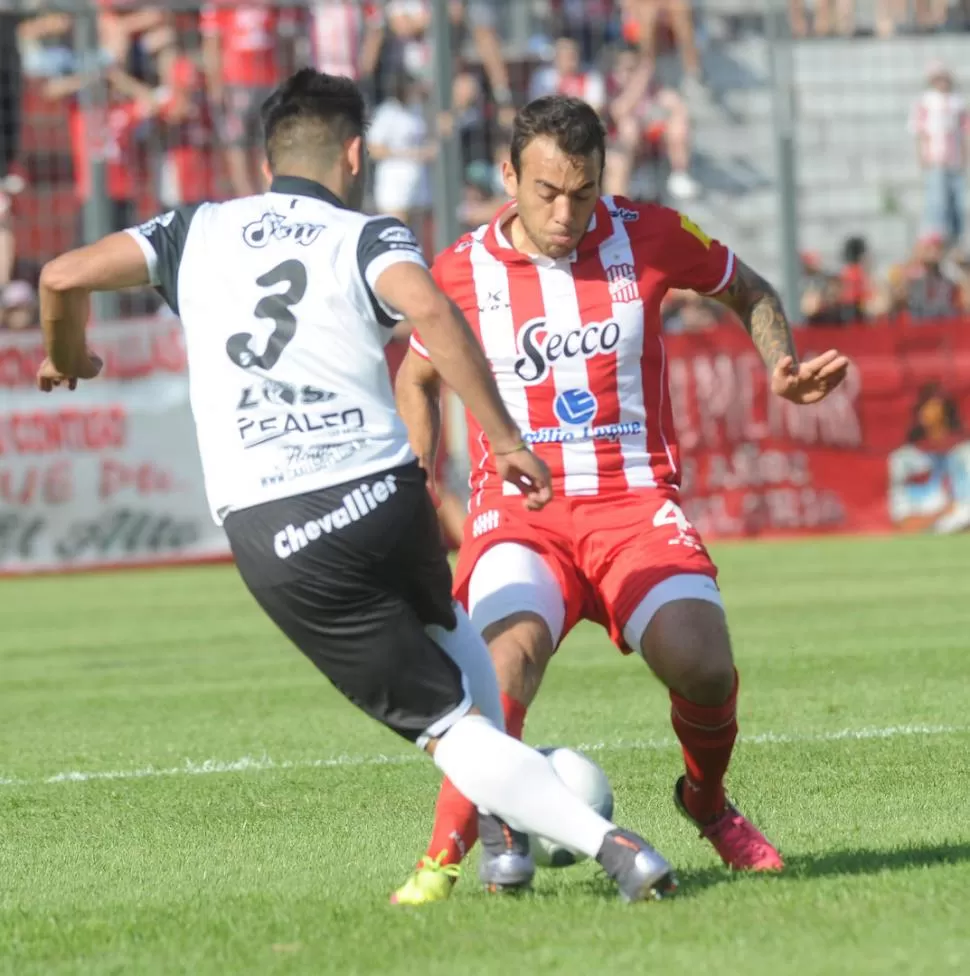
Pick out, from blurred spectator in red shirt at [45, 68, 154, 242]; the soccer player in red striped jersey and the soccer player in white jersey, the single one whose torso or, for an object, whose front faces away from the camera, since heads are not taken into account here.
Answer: the soccer player in white jersey

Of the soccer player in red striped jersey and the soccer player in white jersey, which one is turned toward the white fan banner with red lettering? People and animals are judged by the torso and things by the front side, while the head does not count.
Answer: the soccer player in white jersey

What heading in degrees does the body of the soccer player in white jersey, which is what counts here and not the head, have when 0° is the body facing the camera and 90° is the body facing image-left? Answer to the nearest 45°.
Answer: approximately 180°

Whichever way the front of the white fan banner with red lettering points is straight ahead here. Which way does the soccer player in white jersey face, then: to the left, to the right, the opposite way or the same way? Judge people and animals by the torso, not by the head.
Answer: the opposite way

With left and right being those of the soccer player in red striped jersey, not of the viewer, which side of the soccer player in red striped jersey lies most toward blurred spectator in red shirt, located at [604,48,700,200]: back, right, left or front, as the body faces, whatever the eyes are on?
back
